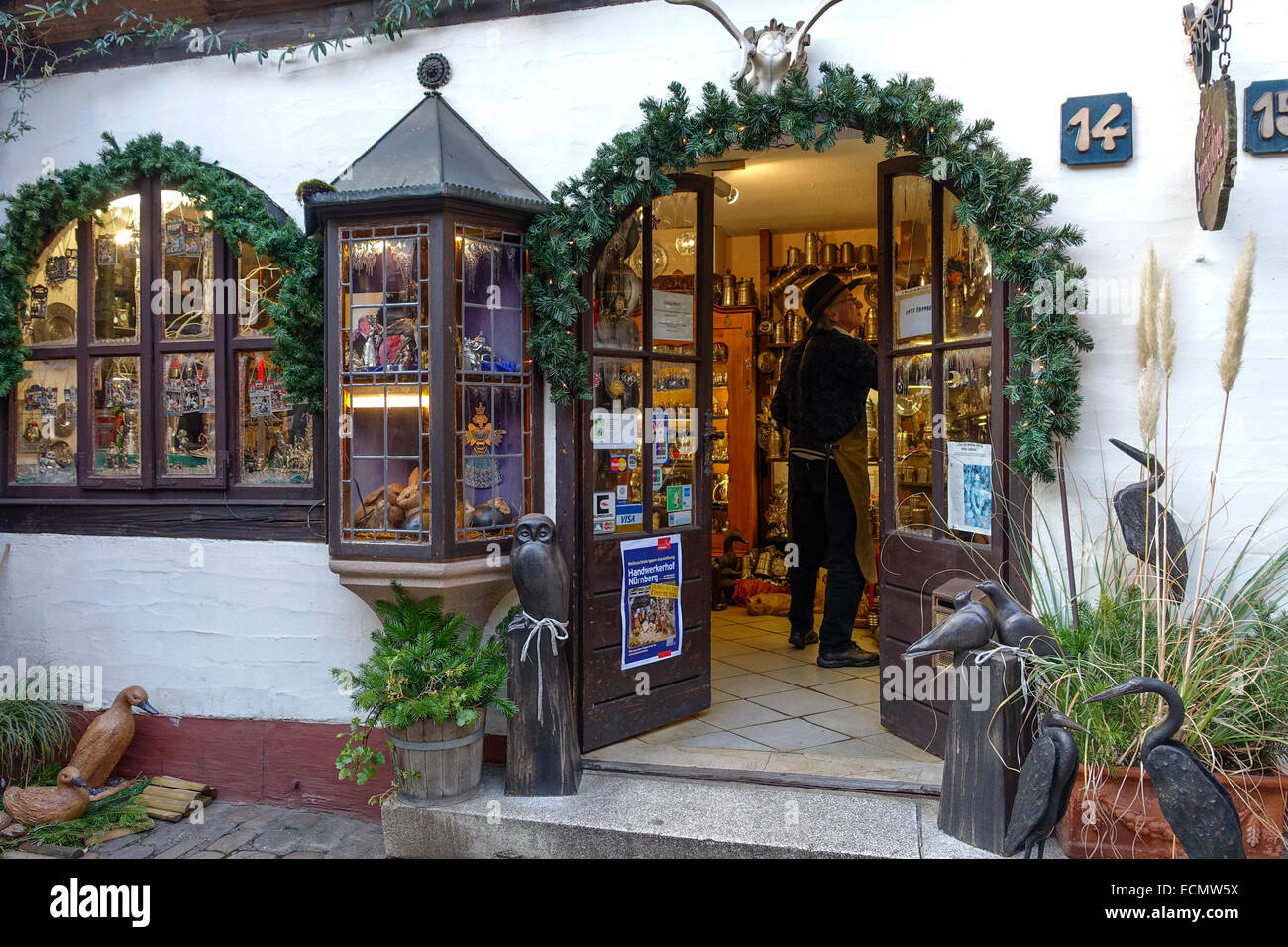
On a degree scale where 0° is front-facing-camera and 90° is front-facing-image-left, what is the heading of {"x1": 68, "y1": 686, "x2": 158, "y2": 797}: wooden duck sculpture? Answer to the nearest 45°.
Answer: approximately 270°

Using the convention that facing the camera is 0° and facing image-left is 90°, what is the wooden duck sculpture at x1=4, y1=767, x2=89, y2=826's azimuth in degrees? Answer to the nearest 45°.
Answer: approximately 270°

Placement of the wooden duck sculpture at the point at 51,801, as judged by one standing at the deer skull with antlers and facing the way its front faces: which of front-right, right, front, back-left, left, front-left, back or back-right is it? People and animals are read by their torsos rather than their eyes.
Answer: right

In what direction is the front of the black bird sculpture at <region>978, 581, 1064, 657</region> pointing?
to the viewer's left

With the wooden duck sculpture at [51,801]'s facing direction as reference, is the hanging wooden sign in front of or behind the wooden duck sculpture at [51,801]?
in front
